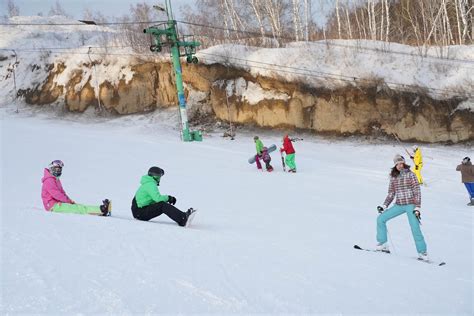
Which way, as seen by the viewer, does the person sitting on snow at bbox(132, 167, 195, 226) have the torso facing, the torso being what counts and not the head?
to the viewer's right

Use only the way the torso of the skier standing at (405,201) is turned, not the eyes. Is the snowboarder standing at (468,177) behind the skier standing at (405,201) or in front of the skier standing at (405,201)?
behind

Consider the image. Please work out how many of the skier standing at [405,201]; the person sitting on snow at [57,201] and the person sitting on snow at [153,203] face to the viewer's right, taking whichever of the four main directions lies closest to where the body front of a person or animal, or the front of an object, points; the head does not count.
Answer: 2

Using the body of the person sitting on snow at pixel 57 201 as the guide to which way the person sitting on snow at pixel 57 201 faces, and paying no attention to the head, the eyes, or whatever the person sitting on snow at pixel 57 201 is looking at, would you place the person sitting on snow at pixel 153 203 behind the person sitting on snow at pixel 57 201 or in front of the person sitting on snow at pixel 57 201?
in front

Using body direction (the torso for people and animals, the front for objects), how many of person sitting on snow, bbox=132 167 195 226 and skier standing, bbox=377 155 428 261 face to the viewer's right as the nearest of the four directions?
1

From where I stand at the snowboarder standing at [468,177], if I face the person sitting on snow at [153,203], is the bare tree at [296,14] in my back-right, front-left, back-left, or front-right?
back-right

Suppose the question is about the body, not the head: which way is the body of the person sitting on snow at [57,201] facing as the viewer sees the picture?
to the viewer's right

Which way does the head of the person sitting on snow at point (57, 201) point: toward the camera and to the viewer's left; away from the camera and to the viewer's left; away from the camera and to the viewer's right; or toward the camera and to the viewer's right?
toward the camera and to the viewer's right

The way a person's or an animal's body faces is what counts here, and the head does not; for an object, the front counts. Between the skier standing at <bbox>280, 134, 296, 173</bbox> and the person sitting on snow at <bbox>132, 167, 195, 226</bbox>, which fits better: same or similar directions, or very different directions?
very different directions

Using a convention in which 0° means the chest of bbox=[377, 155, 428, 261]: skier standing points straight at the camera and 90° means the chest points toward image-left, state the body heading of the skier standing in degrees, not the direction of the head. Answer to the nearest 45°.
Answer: approximately 45°

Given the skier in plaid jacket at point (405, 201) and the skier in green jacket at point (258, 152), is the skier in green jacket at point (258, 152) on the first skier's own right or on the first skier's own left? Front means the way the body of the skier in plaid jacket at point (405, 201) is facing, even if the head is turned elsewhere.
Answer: on the first skier's own right

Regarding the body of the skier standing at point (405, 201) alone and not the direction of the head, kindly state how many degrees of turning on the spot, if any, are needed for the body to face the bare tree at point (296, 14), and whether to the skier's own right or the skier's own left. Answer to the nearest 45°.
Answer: approximately 135° to the skier's own right
